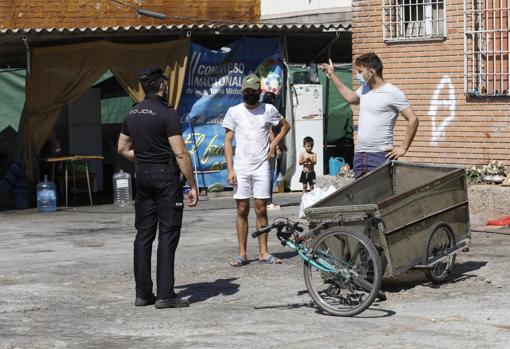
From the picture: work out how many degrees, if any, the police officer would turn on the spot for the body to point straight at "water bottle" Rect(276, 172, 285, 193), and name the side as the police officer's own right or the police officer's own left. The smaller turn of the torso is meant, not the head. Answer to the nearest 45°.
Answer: approximately 45° to the police officer's own left

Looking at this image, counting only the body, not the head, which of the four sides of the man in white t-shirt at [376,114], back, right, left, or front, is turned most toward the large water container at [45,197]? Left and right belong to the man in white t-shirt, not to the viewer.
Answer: right

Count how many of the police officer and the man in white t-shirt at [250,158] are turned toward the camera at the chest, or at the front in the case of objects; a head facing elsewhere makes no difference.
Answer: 1

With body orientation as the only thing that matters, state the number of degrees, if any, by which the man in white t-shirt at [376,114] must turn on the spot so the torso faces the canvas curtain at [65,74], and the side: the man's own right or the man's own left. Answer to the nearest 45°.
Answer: approximately 90° to the man's own right

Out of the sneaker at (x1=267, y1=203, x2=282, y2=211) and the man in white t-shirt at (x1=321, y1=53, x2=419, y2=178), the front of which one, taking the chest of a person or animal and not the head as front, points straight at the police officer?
the man in white t-shirt

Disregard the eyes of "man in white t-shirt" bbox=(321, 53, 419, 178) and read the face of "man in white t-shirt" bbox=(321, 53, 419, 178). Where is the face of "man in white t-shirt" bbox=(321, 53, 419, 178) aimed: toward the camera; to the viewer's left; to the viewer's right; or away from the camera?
to the viewer's left
